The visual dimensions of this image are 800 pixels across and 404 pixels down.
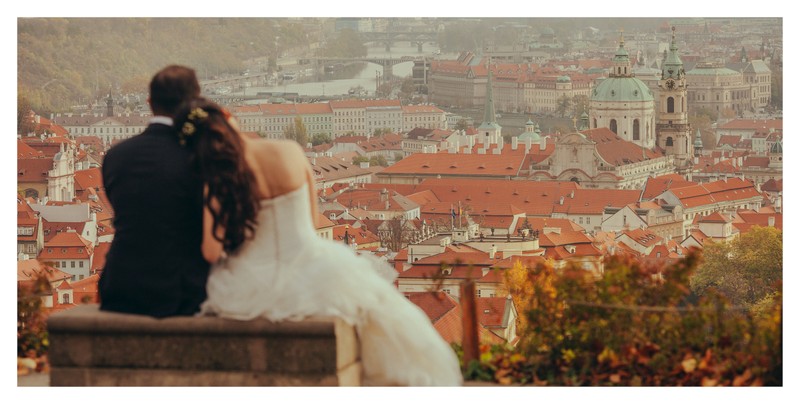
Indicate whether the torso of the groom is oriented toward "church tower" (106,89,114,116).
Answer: yes

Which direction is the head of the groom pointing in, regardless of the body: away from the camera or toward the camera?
away from the camera

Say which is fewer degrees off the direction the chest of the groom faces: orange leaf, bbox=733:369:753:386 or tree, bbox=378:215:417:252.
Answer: the tree

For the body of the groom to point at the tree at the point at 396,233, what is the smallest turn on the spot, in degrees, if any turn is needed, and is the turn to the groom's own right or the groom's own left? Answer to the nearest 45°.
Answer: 0° — they already face it

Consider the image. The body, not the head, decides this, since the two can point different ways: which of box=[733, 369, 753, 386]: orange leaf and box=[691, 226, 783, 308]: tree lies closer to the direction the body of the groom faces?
the tree

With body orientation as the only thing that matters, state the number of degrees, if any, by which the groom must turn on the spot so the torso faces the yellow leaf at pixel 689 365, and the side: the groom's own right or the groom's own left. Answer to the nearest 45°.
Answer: approximately 90° to the groom's own right

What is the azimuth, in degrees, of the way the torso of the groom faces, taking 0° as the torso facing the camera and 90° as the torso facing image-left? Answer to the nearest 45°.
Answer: approximately 180°

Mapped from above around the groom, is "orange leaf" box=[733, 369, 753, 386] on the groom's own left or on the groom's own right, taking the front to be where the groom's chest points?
on the groom's own right
